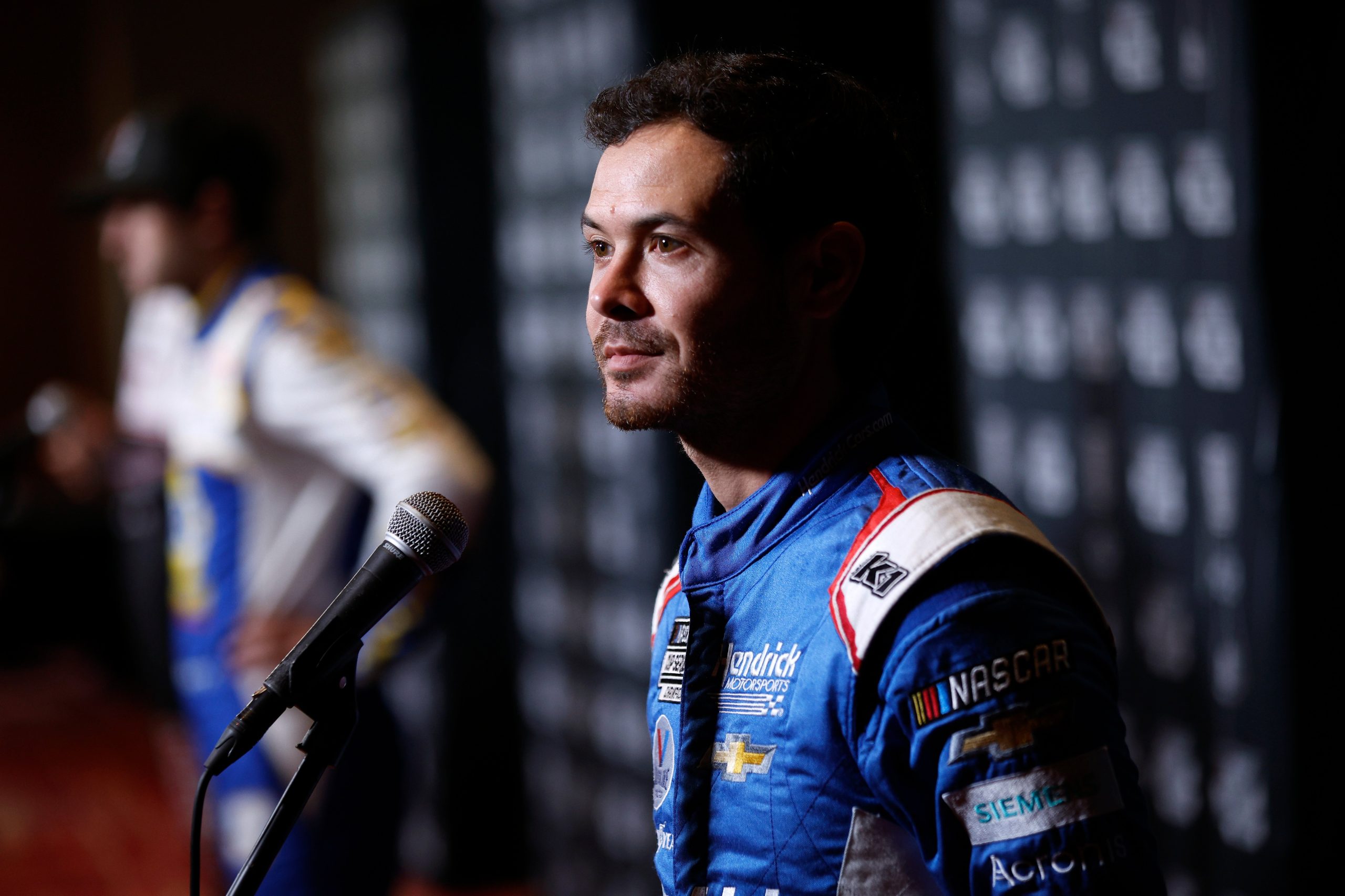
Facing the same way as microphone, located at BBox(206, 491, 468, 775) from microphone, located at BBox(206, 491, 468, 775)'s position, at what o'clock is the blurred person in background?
The blurred person in background is roughly at 9 o'clock from the microphone.

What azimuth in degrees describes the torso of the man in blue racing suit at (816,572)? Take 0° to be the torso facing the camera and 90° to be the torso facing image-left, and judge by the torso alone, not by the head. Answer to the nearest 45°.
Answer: approximately 45°

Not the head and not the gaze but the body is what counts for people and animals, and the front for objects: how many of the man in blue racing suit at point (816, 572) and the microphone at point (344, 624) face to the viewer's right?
1

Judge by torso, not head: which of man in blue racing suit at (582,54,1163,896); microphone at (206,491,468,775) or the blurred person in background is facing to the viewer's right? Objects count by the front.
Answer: the microphone

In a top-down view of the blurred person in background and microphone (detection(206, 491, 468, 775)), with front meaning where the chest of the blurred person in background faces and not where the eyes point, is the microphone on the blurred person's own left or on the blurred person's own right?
on the blurred person's own left

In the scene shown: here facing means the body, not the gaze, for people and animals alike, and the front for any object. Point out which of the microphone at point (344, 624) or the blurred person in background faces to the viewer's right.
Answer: the microphone

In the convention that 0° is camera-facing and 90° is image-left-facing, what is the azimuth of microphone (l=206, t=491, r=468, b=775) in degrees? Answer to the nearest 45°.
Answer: approximately 270°

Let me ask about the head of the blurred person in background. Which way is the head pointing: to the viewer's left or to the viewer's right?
to the viewer's left
